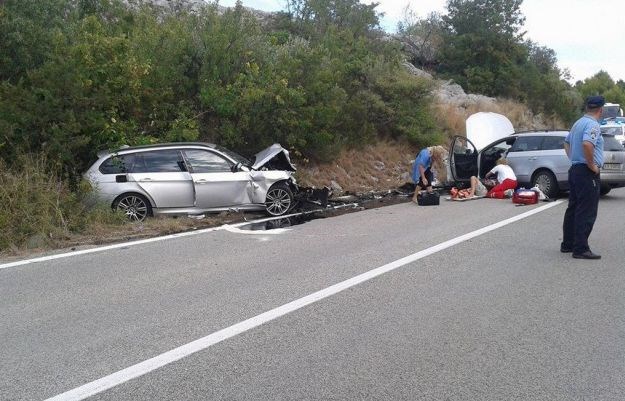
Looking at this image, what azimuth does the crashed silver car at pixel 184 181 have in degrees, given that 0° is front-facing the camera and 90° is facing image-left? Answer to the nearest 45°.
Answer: approximately 270°

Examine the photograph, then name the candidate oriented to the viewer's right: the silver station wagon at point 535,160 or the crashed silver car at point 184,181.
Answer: the crashed silver car

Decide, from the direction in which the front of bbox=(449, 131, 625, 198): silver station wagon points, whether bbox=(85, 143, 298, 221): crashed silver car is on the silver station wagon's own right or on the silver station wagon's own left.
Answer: on the silver station wagon's own left

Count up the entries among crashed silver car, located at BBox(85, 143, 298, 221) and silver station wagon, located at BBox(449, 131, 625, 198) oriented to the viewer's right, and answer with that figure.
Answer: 1

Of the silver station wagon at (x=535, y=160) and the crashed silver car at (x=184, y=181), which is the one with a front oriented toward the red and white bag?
the crashed silver car

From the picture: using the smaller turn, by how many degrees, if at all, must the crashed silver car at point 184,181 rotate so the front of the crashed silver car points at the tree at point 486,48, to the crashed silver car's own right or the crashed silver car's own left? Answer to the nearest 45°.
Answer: approximately 45° to the crashed silver car's own left

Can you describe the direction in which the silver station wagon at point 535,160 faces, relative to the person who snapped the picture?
facing away from the viewer and to the left of the viewer

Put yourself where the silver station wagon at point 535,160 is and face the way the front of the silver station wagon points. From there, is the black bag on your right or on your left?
on your left

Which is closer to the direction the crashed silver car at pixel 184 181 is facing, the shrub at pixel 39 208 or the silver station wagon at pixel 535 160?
the silver station wagon

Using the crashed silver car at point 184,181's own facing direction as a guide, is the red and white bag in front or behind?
in front
